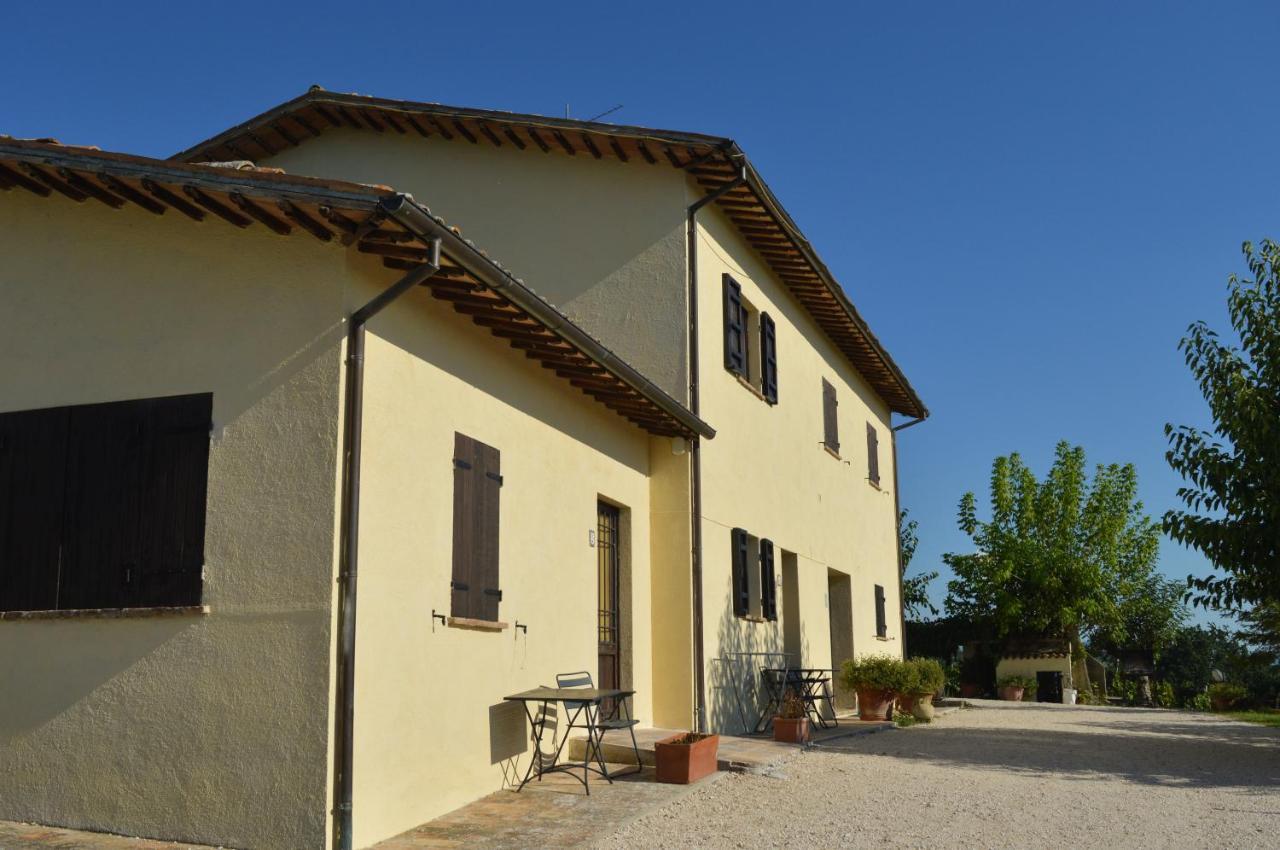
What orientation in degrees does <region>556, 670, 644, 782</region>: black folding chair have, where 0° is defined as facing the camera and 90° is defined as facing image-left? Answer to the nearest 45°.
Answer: approximately 315°

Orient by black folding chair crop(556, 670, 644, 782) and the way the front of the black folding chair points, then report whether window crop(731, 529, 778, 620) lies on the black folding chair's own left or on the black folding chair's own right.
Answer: on the black folding chair's own left

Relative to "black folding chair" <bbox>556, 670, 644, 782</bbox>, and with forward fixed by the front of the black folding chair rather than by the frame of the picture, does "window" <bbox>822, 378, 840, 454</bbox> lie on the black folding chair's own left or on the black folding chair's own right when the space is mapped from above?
on the black folding chair's own left

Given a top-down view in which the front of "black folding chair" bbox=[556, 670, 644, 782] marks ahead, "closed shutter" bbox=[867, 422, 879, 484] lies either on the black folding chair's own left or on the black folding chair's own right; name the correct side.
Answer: on the black folding chair's own left

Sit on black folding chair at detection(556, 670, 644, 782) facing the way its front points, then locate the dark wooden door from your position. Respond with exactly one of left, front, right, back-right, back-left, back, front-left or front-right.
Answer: back-left
